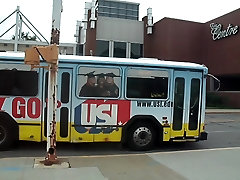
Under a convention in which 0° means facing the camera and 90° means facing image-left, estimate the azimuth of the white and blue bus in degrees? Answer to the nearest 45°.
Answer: approximately 270°

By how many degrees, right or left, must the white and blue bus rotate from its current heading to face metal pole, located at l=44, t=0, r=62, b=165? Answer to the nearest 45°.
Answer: approximately 135° to its right

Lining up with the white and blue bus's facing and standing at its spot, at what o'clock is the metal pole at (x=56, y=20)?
The metal pole is roughly at 4 o'clock from the white and blue bus.
